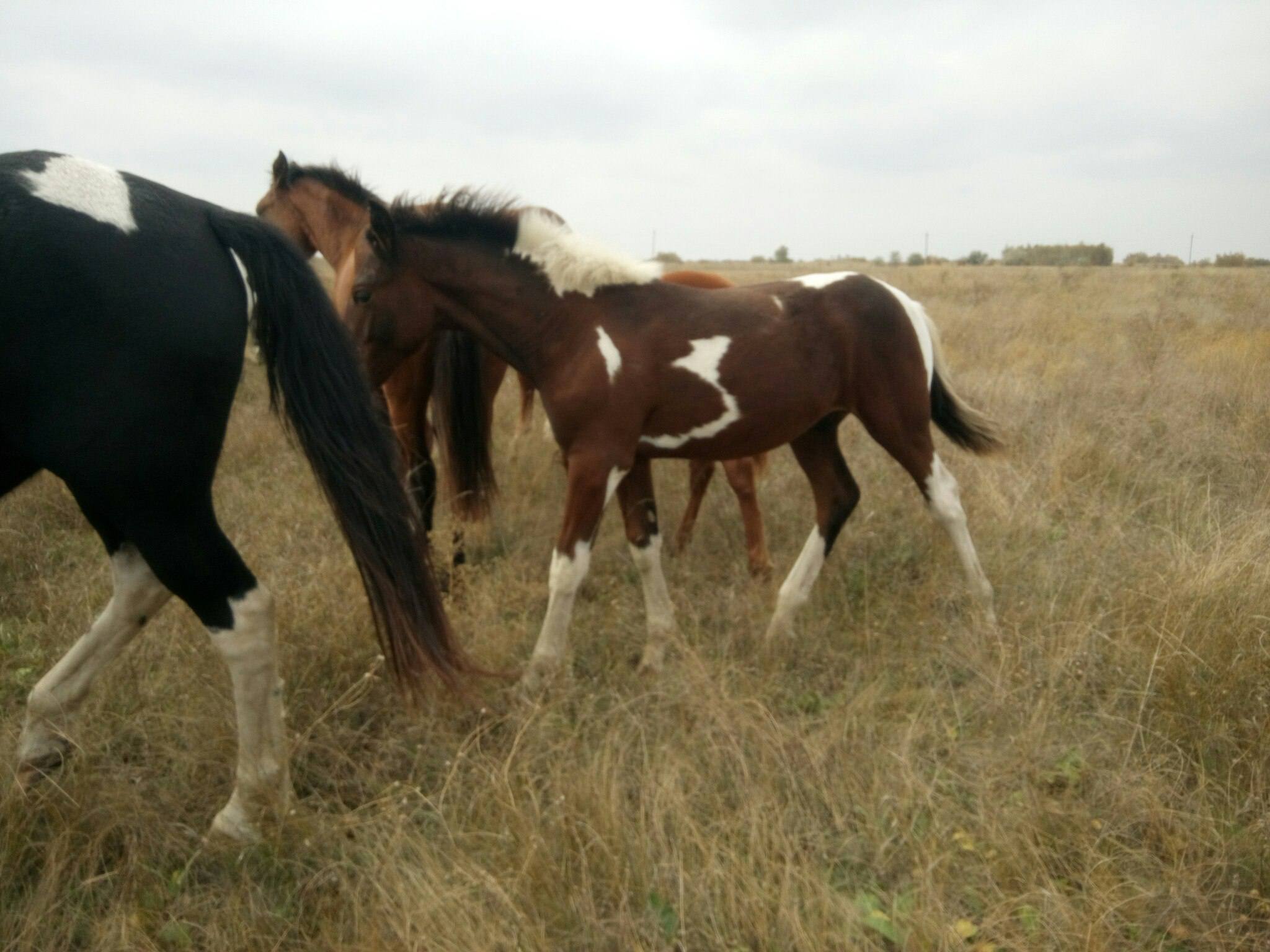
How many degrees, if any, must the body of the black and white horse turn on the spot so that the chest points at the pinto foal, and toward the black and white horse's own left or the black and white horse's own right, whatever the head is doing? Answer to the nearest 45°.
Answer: approximately 135° to the black and white horse's own right

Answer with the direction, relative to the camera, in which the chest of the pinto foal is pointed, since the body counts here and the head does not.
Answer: to the viewer's left

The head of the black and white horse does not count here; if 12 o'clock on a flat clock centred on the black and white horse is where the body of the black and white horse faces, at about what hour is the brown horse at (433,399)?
The brown horse is roughly at 4 o'clock from the black and white horse.

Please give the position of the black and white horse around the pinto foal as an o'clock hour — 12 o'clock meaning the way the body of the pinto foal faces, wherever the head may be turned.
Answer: The black and white horse is roughly at 10 o'clock from the pinto foal.

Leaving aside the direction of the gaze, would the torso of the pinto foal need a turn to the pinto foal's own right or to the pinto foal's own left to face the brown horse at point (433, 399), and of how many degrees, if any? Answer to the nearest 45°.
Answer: approximately 45° to the pinto foal's own right

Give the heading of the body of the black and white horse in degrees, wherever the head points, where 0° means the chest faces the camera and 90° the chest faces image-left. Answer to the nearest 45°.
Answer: approximately 90°
